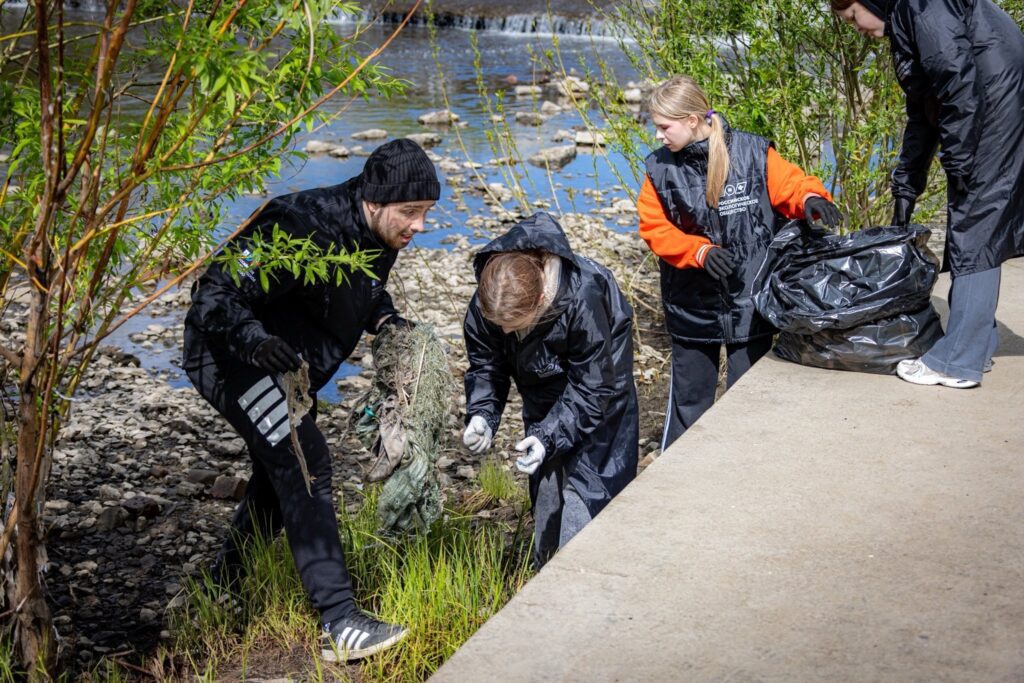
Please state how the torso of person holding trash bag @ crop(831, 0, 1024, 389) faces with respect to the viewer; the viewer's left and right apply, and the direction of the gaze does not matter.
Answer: facing to the left of the viewer

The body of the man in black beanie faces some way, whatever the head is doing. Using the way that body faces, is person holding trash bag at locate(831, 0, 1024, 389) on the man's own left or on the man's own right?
on the man's own left

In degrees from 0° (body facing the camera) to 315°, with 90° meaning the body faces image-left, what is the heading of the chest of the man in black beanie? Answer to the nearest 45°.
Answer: approximately 315°

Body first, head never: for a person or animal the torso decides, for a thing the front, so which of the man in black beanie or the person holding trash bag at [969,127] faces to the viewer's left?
the person holding trash bag

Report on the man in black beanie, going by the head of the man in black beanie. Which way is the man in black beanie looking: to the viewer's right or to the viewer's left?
to the viewer's right

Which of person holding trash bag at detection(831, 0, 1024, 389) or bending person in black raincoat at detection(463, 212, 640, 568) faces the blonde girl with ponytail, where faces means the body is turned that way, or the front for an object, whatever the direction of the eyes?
the person holding trash bag
